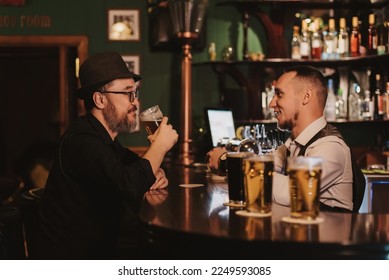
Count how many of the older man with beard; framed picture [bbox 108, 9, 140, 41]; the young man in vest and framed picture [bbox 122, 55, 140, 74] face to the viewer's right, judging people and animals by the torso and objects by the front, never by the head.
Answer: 1

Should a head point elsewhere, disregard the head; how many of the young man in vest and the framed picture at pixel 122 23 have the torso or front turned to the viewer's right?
0

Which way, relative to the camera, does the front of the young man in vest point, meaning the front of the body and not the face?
to the viewer's left

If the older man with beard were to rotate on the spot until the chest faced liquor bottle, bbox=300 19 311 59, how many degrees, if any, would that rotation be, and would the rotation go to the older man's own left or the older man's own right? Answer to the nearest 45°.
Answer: approximately 45° to the older man's own left

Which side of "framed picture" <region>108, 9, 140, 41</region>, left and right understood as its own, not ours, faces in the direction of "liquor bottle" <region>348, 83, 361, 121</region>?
left

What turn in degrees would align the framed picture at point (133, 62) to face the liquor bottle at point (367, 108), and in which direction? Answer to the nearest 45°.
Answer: approximately 90° to its left

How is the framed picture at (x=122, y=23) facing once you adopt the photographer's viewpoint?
facing the viewer

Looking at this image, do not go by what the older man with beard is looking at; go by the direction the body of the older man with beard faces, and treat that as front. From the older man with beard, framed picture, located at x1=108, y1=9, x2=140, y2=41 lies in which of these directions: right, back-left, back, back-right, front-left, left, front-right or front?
left

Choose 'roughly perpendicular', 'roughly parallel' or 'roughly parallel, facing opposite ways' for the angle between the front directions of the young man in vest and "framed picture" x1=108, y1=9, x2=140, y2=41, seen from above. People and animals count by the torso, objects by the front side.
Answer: roughly perpendicular

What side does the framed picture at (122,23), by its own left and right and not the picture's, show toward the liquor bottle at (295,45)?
left

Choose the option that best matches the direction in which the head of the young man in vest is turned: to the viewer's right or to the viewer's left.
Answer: to the viewer's left

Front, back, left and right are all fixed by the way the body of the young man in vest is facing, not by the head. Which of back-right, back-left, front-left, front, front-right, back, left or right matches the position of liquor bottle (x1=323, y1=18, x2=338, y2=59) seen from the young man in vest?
right

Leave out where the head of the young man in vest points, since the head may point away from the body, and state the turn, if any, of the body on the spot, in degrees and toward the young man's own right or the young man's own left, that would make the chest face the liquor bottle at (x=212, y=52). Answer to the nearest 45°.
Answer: approximately 90° to the young man's own right

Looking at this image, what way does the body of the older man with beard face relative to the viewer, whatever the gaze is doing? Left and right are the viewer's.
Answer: facing to the right of the viewer

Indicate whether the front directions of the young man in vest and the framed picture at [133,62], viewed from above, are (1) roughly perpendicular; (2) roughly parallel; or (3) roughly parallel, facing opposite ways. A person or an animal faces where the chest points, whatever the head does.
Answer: roughly perpendicular

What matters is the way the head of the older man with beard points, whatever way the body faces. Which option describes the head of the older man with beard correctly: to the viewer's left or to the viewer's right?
to the viewer's right

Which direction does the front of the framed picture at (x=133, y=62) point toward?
toward the camera
